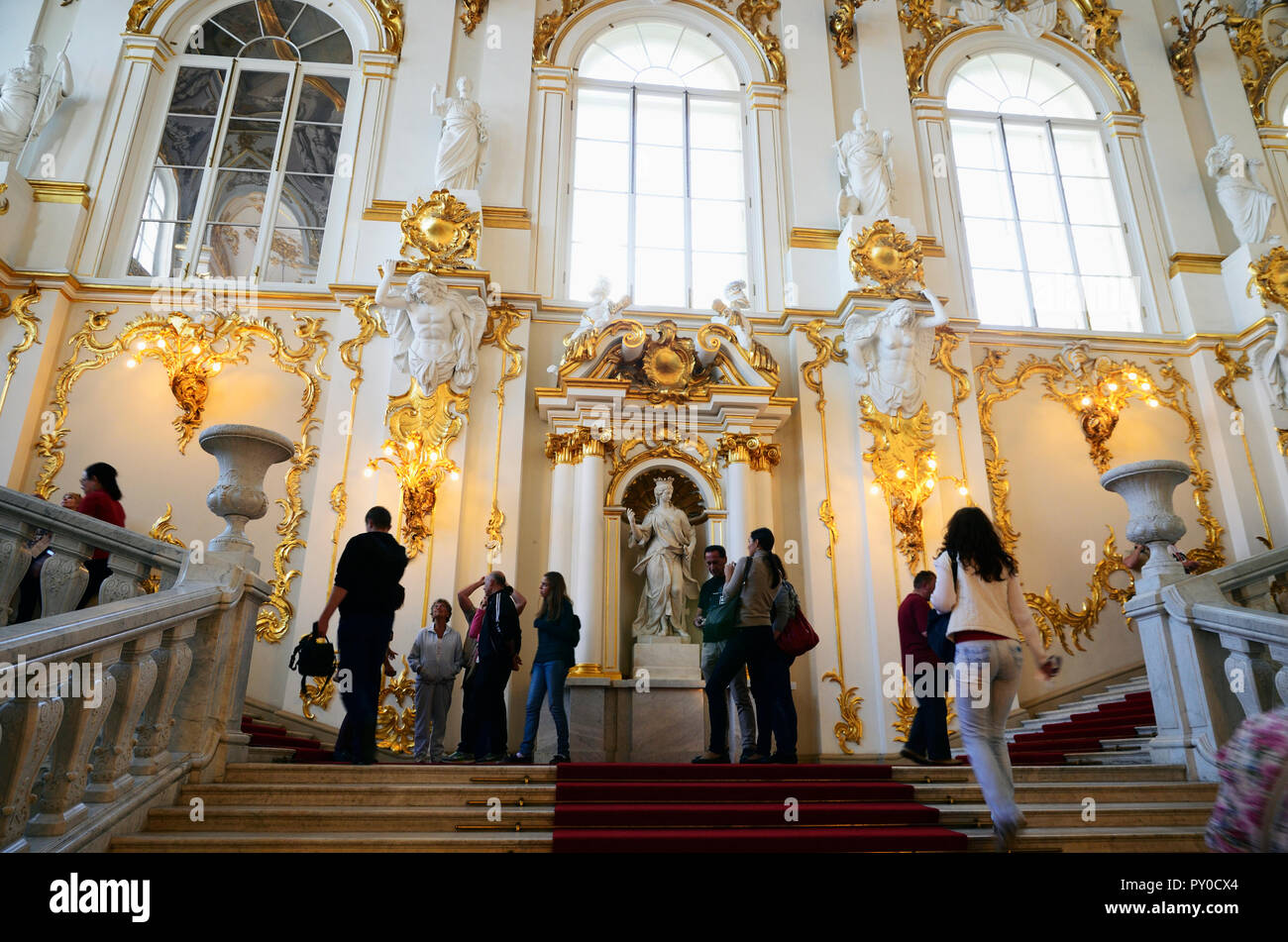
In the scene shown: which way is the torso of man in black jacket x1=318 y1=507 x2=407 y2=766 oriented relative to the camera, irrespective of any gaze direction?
away from the camera

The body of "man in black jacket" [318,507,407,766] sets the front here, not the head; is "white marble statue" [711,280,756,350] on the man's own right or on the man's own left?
on the man's own right

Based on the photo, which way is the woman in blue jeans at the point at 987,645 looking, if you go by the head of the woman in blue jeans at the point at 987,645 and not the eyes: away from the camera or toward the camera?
away from the camera

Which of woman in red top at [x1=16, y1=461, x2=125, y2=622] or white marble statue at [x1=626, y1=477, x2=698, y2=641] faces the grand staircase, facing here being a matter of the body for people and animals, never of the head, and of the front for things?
the white marble statue

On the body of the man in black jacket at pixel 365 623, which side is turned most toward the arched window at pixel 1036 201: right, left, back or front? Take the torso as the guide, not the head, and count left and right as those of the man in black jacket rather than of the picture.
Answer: right
